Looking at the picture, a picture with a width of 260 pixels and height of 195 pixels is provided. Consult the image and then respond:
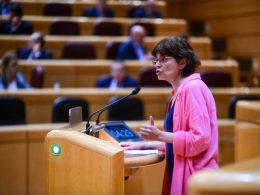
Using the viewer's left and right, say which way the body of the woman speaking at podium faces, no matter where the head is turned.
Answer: facing to the left of the viewer

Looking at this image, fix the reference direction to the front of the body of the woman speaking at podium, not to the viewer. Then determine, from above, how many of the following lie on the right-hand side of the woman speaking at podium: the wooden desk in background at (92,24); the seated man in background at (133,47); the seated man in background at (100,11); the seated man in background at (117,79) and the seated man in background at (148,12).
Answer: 5

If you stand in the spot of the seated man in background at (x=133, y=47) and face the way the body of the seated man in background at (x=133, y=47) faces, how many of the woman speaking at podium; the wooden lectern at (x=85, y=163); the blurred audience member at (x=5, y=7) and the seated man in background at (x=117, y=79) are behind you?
1

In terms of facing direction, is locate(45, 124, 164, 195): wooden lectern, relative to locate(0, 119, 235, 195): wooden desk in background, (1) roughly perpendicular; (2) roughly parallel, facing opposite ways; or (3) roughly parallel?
roughly perpendicular

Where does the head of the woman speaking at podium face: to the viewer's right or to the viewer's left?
to the viewer's left

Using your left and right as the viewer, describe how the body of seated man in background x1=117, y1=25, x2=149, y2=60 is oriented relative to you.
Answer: facing the viewer and to the right of the viewer
